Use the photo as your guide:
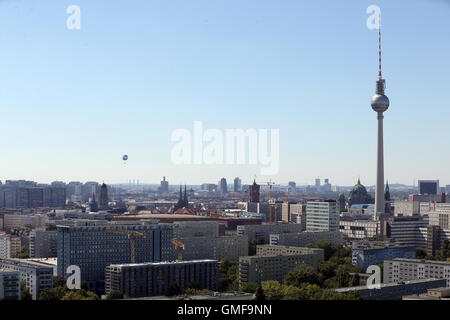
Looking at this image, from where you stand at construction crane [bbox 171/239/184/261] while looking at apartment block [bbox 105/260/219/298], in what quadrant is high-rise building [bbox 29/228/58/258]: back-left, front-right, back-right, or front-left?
back-right

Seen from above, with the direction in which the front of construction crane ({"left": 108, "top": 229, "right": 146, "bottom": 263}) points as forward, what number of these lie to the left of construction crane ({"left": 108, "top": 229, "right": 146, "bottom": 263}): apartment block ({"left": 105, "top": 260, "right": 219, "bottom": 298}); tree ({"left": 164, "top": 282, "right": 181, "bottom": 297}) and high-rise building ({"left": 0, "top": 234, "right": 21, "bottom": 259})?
2

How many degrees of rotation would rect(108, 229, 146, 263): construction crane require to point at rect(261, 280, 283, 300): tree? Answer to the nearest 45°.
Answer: approximately 135° to its left

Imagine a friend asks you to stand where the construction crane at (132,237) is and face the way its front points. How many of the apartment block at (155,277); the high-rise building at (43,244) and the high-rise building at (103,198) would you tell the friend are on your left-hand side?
1

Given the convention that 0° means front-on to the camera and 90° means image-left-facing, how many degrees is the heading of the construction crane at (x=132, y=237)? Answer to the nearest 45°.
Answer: approximately 90°

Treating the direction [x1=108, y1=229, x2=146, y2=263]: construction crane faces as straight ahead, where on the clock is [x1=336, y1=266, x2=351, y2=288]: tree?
The tree is roughly at 7 o'clock from the construction crane.

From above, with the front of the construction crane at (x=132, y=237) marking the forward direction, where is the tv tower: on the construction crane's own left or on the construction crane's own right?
on the construction crane's own right

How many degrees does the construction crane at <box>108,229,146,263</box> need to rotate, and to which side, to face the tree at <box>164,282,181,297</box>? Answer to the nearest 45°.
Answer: approximately 90° to its left
